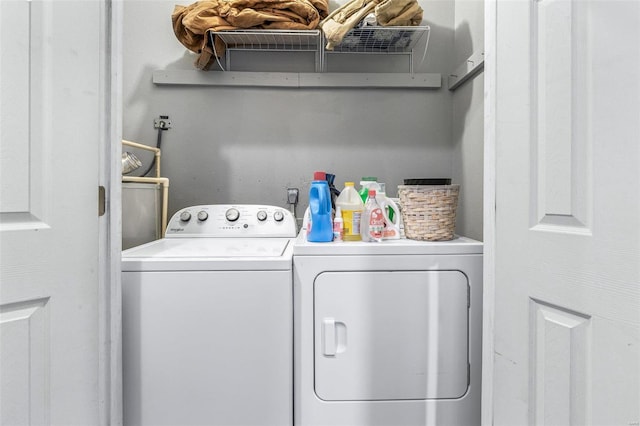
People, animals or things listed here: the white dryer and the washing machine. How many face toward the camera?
2

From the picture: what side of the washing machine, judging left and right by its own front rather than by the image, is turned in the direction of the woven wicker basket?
left

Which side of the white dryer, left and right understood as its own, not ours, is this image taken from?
front

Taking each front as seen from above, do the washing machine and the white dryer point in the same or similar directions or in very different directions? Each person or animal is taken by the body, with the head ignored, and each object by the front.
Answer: same or similar directions

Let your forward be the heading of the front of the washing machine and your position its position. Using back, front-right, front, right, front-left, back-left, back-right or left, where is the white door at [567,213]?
front-left
